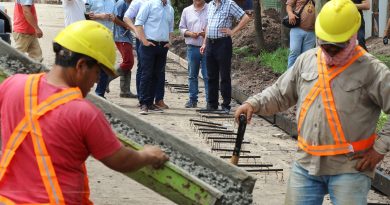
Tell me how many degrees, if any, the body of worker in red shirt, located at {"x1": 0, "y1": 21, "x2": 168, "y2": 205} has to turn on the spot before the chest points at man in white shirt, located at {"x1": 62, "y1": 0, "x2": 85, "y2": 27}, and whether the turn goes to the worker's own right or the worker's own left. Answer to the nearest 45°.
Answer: approximately 45° to the worker's own left

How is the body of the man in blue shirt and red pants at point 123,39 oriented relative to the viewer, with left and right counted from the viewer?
facing to the right of the viewer

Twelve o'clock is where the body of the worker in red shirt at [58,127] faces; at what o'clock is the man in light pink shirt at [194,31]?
The man in light pink shirt is roughly at 11 o'clock from the worker in red shirt.

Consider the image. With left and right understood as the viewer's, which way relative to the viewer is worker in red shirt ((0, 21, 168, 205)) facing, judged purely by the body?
facing away from the viewer and to the right of the viewer

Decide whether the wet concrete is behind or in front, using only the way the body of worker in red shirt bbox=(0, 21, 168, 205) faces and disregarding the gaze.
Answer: in front

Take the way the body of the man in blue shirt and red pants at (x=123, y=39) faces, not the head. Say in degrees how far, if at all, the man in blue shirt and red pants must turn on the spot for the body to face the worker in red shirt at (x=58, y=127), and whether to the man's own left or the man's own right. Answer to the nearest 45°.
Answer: approximately 90° to the man's own right
